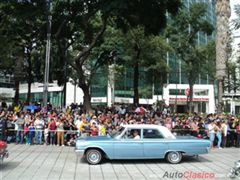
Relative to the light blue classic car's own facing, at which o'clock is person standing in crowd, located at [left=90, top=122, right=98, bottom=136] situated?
The person standing in crowd is roughly at 2 o'clock from the light blue classic car.

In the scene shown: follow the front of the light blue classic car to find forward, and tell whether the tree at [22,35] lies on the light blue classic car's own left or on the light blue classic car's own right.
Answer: on the light blue classic car's own right

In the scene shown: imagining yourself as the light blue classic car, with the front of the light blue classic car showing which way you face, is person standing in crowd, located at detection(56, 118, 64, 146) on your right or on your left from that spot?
on your right

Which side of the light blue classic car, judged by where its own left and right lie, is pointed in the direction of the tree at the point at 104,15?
right

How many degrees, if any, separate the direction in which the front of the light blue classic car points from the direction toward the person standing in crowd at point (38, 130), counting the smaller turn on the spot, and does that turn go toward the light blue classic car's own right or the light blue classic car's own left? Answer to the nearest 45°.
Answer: approximately 45° to the light blue classic car's own right

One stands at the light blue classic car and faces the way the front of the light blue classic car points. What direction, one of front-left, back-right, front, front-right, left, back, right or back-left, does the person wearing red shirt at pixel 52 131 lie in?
front-right

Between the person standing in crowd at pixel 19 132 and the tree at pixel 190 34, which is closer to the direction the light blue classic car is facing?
the person standing in crowd

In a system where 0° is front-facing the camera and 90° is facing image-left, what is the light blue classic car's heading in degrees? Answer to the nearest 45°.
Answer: approximately 90°

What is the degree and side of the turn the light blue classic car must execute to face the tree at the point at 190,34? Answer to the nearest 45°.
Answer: approximately 90° to its right
